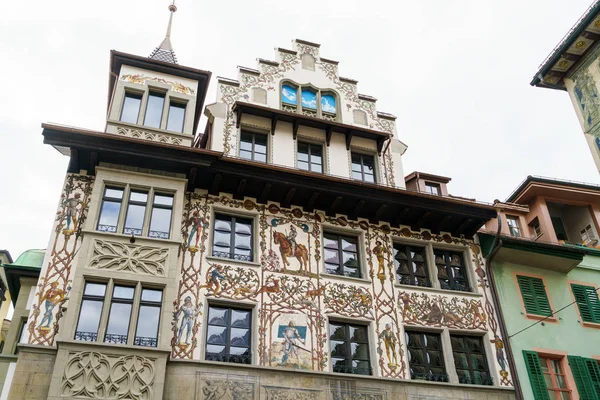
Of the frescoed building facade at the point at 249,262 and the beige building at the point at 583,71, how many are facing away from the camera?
0

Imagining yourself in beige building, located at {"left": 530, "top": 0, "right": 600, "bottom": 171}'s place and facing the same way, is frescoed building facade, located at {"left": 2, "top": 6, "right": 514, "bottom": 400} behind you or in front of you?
in front

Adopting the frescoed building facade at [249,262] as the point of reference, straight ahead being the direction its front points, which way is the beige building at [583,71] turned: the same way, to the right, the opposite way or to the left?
to the right

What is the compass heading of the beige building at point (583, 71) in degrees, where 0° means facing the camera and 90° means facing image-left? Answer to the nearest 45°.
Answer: approximately 45°

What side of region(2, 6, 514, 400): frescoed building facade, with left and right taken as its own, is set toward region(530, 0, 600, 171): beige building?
left

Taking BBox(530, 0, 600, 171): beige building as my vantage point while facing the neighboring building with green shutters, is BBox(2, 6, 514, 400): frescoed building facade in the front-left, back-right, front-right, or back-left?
front-left

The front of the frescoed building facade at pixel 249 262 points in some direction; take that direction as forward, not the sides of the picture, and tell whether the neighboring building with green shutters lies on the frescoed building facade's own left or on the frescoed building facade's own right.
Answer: on the frescoed building facade's own left

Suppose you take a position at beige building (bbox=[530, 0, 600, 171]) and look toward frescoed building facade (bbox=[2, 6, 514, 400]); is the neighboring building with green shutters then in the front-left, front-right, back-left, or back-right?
front-right

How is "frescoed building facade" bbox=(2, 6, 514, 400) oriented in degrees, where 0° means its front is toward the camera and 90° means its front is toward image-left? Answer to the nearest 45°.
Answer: approximately 0°
